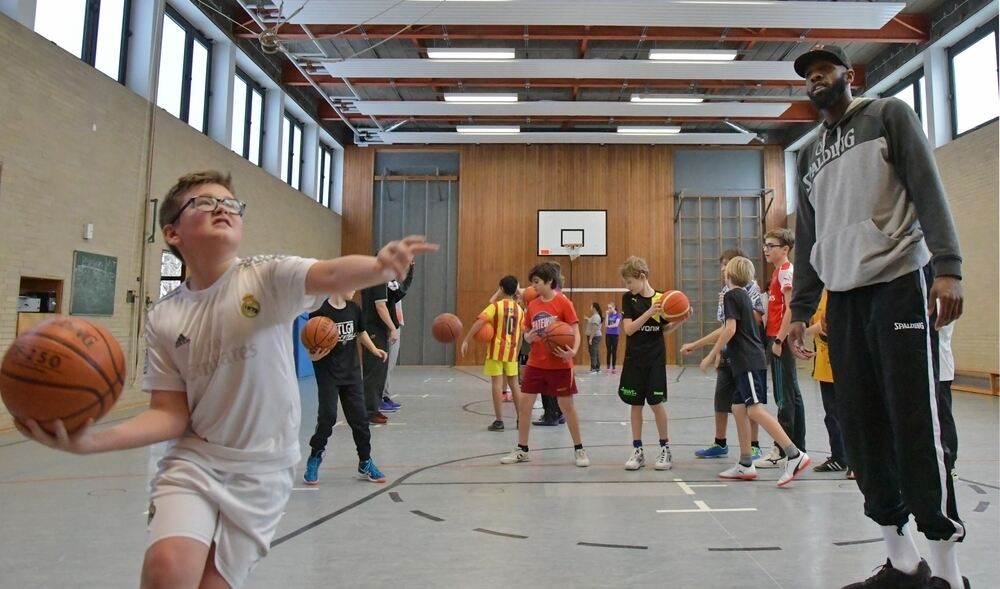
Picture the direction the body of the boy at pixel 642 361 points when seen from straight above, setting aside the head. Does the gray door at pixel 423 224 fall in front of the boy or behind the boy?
behind

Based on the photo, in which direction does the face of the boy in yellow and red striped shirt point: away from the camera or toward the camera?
away from the camera

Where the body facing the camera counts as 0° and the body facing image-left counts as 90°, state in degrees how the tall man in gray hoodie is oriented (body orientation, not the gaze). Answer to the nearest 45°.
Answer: approximately 45°

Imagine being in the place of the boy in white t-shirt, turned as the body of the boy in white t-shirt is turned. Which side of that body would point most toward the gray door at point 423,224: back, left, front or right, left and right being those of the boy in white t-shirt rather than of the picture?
back

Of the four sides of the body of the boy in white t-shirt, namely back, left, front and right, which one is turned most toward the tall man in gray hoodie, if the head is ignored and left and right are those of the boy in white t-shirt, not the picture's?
left

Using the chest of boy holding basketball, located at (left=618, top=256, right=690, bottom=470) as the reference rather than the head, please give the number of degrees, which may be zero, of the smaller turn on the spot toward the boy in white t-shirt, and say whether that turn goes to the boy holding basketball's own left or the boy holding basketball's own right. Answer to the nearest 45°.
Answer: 0° — they already face them

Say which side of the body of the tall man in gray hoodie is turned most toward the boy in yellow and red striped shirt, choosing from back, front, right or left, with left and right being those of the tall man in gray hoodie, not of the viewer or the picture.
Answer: right

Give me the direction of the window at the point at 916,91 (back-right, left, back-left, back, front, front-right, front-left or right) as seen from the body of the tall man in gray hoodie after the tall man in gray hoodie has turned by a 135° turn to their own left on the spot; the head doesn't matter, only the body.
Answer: left

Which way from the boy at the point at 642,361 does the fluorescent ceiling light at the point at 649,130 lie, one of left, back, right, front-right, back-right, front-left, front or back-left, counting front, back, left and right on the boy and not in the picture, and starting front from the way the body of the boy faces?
back

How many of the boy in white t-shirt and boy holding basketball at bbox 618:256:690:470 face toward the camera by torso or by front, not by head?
2

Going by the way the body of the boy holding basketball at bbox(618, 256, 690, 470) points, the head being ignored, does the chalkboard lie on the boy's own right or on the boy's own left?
on the boy's own right

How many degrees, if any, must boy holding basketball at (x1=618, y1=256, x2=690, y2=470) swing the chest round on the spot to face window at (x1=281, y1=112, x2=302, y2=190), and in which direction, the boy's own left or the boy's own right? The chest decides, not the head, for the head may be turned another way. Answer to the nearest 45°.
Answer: approximately 135° to the boy's own right

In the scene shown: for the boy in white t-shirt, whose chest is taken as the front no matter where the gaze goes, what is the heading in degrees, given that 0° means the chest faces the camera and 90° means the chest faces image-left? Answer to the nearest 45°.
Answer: approximately 0°

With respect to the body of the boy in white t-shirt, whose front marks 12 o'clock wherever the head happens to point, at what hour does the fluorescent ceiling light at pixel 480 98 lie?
The fluorescent ceiling light is roughly at 7 o'clock from the boy in white t-shirt.
